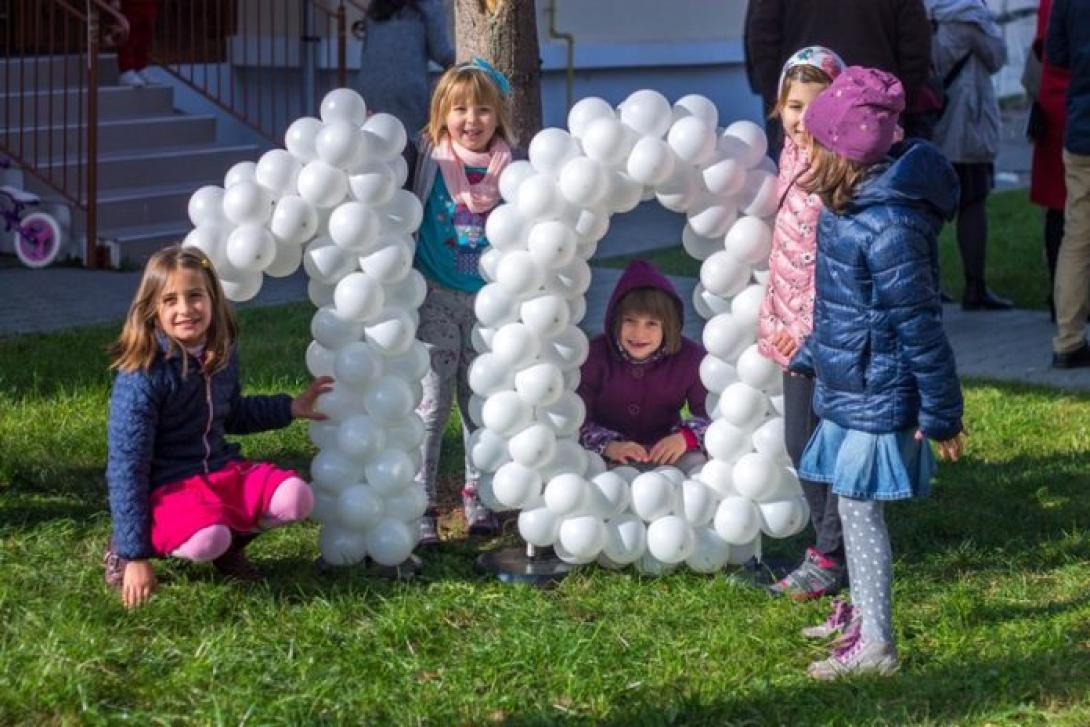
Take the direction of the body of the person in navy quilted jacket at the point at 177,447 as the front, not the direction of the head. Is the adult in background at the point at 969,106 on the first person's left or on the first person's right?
on the first person's left

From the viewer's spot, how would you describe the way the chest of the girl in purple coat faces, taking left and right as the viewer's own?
facing the viewer

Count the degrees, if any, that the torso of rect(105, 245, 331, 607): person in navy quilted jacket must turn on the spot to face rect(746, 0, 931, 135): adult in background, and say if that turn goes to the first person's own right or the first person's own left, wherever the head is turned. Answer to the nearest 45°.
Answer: approximately 90° to the first person's own left

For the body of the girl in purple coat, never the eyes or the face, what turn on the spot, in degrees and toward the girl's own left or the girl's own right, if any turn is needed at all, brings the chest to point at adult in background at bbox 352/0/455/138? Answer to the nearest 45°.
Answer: approximately 180°

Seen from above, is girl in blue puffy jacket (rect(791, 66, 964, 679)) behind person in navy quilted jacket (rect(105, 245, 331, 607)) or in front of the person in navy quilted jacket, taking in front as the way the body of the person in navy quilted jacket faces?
in front

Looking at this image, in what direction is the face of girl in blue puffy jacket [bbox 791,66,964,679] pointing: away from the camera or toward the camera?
away from the camera

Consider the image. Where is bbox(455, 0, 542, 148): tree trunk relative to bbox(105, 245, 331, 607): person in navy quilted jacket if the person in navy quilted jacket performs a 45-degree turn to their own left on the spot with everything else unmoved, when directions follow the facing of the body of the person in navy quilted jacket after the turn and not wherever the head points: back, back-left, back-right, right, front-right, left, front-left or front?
front-left

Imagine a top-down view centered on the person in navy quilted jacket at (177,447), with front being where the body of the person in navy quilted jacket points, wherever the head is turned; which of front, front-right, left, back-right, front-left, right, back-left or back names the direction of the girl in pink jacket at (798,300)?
front-left

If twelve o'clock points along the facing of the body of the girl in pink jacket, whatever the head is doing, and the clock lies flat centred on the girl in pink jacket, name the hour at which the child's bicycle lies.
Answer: The child's bicycle is roughly at 3 o'clock from the girl in pink jacket.

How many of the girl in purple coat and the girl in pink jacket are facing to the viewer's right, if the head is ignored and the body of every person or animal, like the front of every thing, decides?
0

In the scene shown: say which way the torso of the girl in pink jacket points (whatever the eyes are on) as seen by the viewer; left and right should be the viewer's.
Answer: facing the viewer and to the left of the viewer

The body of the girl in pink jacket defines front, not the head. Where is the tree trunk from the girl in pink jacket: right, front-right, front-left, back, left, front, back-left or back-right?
right

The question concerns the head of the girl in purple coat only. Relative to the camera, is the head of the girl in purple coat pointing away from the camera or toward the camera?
toward the camera

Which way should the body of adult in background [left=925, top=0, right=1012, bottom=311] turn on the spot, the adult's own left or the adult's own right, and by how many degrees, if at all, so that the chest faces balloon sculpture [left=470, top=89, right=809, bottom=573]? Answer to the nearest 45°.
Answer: approximately 90° to the adult's own right
